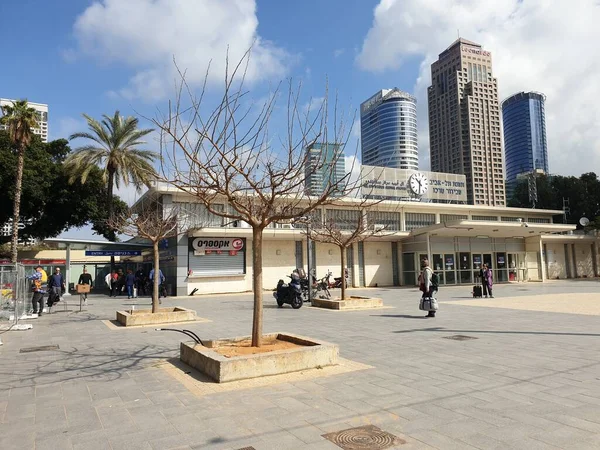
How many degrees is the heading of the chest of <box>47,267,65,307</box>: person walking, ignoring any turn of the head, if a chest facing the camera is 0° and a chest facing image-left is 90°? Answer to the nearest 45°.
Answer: approximately 0°

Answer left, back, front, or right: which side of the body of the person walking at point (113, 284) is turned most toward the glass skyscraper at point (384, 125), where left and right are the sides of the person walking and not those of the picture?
back
